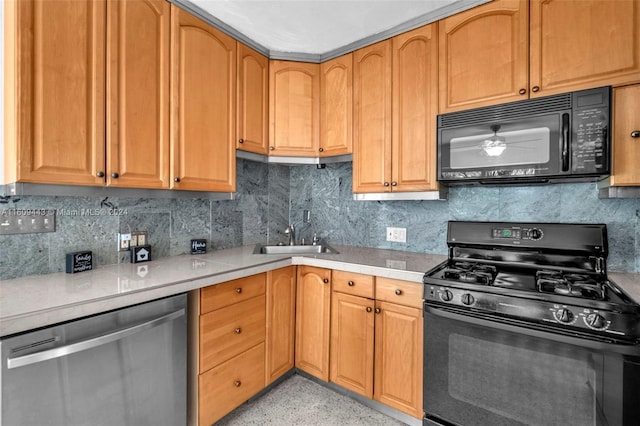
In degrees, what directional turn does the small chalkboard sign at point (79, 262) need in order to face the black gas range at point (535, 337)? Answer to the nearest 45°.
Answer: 0° — it already faces it

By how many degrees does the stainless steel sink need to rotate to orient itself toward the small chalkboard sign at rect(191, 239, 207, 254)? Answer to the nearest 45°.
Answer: approximately 45° to its right

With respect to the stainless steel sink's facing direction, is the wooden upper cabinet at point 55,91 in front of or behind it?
in front

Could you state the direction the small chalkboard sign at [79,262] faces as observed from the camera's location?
facing the viewer and to the right of the viewer

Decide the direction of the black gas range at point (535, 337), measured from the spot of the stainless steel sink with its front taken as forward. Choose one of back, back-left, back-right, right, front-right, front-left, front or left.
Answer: front-left

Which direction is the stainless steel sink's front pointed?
toward the camera

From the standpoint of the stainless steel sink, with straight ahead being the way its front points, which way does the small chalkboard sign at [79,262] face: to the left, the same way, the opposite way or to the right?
to the left

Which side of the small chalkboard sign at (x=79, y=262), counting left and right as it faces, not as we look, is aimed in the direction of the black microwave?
front
